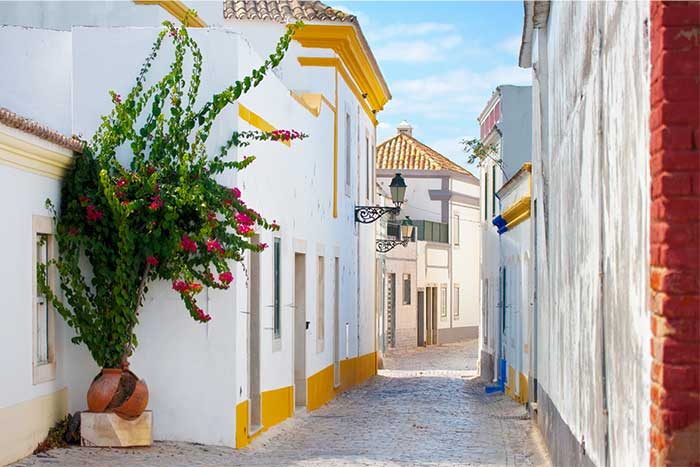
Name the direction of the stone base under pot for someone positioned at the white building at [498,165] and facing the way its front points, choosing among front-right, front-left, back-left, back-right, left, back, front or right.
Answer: left

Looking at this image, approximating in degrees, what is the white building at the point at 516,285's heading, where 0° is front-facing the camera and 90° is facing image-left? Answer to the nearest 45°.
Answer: approximately 90°

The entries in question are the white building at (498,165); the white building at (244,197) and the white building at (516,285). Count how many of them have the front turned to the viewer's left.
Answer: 2

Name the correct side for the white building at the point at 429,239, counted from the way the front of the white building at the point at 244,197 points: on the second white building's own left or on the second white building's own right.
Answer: on the second white building's own left

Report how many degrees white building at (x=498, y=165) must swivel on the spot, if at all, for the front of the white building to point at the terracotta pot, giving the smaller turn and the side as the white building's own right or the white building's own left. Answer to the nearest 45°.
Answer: approximately 90° to the white building's own left

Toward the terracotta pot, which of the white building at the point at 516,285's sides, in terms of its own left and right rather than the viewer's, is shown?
left

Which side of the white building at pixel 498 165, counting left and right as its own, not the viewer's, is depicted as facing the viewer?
left

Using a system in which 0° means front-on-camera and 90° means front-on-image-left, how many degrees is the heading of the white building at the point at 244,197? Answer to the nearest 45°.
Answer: approximately 315°

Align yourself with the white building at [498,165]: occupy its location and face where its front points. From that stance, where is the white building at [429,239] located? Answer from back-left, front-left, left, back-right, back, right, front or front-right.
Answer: right

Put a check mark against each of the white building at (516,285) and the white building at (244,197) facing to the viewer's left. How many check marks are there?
1

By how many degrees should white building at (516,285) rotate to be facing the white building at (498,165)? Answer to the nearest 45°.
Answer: approximately 90° to its right

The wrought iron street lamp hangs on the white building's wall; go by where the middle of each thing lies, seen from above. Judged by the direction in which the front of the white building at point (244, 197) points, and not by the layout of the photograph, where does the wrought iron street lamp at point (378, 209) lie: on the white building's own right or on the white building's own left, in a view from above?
on the white building's own left
